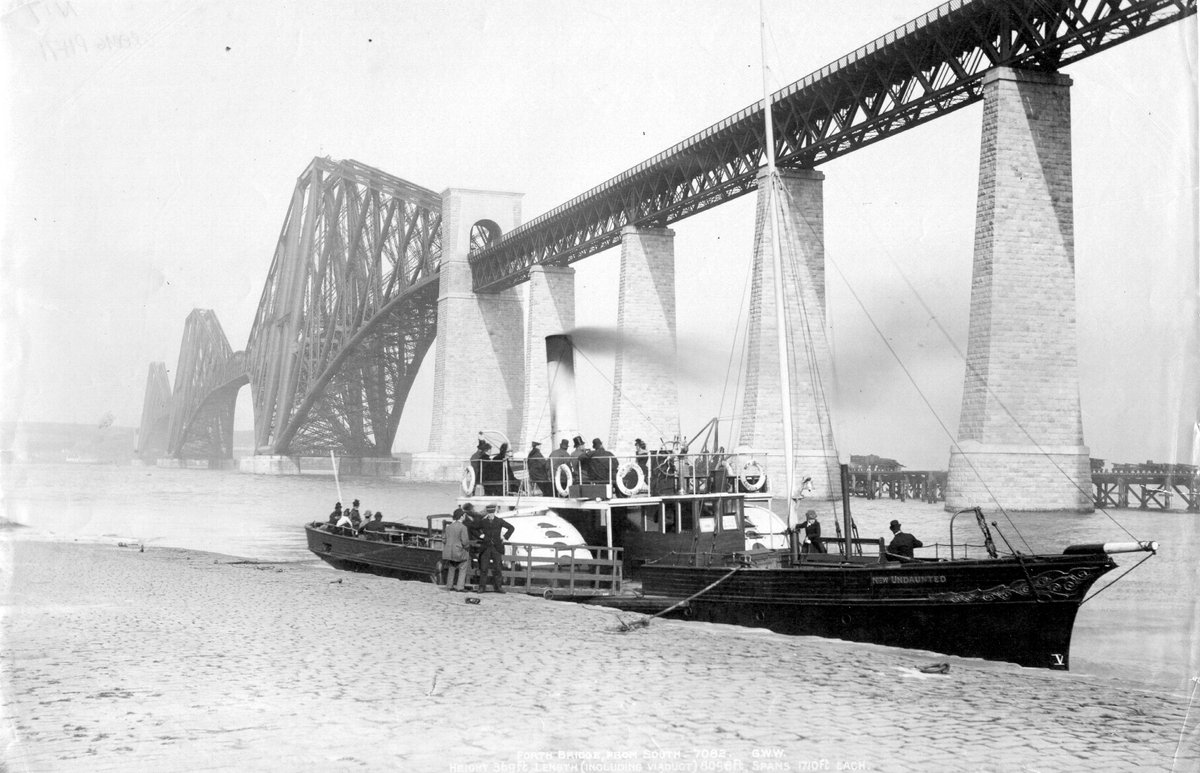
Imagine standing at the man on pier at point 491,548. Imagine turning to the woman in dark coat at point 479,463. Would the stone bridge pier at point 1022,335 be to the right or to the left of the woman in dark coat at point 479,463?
right

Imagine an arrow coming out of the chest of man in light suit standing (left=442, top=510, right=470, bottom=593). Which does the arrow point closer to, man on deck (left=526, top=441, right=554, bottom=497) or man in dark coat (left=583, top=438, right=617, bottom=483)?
the man on deck

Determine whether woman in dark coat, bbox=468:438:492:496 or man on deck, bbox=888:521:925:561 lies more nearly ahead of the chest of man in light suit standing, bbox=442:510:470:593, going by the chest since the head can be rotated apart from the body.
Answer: the woman in dark coat

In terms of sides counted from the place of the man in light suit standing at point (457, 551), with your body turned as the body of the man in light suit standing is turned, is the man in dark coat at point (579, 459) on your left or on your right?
on your right

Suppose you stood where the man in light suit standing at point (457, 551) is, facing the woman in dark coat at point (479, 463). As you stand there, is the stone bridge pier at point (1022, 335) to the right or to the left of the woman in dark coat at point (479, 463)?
right
